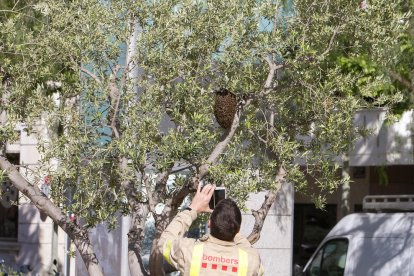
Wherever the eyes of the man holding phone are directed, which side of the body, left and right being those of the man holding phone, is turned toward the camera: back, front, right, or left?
back

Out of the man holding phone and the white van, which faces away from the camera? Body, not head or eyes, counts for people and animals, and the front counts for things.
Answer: the man holding phone

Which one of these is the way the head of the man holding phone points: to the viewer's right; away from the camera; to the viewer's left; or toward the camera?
away from the camera

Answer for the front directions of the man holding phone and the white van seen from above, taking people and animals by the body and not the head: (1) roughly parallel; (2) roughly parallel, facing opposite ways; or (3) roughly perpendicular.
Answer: roughly perpendicular

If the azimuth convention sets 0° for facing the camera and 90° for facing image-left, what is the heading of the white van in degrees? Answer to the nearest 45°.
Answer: approximately 90°

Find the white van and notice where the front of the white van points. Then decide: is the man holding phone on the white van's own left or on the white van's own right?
on the white van's own left

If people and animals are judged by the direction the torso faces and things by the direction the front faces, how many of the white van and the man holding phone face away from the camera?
1

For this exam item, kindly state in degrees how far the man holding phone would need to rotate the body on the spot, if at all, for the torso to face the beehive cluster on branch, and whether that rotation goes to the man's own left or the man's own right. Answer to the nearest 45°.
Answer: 0° — they already face it
